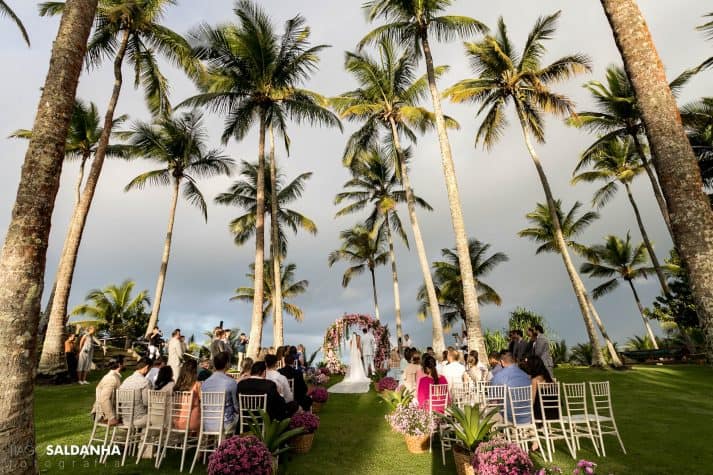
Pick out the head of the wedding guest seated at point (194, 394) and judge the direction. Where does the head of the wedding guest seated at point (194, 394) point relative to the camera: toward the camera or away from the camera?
away from the camera

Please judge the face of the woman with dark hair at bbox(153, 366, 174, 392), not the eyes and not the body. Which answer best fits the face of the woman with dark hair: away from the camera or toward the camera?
away from the camera

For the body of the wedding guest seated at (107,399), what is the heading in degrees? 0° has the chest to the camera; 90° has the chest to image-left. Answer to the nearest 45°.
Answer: approximately 225°

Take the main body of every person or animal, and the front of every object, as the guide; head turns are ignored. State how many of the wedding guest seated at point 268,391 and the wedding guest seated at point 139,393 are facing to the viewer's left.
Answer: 0

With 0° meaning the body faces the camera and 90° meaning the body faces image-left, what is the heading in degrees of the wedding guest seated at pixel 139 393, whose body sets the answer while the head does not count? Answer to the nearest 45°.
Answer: approximately 225°

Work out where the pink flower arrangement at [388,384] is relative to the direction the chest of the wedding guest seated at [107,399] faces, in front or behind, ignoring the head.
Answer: in front

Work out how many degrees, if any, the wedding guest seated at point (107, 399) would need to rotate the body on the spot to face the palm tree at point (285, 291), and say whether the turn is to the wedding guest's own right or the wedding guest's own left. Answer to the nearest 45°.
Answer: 0° — they already face it

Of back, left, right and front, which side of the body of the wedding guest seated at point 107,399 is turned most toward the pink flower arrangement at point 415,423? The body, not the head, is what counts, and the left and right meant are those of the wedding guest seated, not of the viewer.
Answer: right

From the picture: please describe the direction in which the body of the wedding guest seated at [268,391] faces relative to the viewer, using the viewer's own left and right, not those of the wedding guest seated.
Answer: facing away from the viewer and to the right of the viewer

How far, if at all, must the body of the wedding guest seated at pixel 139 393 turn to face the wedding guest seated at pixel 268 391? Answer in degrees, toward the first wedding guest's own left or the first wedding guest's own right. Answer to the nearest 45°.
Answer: approximately 90° to the first wedding guest's own right

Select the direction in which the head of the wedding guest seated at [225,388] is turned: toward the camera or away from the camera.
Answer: away from the camera
